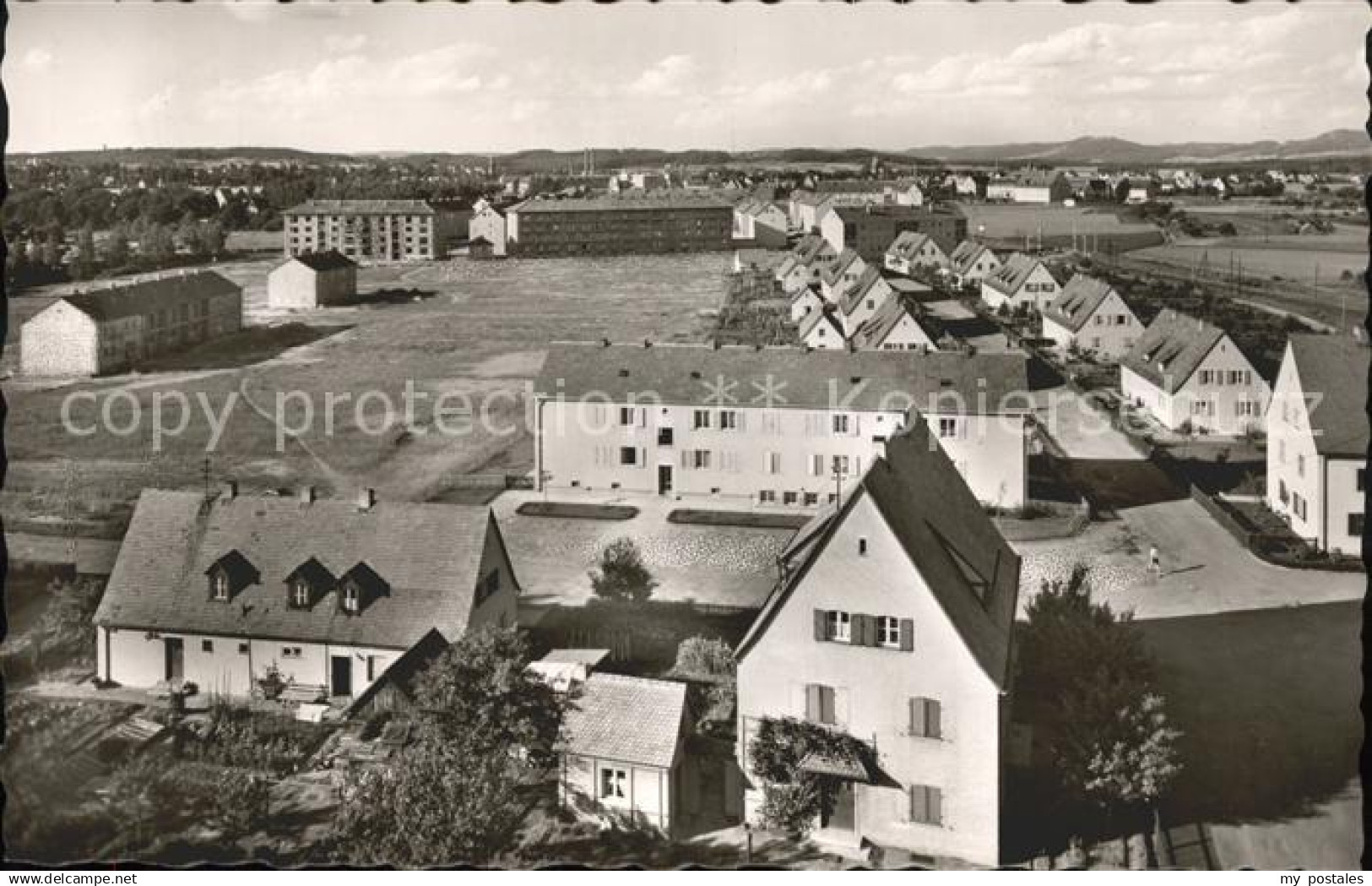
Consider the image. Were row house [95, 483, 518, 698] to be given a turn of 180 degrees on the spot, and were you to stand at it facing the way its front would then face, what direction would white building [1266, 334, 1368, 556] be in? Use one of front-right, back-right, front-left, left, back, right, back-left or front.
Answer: right

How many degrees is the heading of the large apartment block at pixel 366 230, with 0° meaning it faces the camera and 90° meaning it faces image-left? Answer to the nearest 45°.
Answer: approximately 0°

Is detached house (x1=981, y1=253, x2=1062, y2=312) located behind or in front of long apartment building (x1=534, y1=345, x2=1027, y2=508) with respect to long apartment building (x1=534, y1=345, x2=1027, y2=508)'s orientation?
behind

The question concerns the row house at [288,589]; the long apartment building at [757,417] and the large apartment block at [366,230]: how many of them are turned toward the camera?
3

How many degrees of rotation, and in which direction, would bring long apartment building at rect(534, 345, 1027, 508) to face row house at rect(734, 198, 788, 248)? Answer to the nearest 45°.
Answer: approximately 180°

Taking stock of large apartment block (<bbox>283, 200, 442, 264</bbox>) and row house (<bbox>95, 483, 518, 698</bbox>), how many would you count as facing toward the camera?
2

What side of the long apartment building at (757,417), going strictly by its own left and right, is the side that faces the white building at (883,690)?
front
